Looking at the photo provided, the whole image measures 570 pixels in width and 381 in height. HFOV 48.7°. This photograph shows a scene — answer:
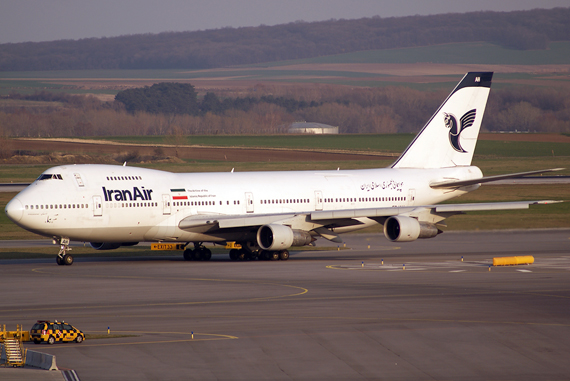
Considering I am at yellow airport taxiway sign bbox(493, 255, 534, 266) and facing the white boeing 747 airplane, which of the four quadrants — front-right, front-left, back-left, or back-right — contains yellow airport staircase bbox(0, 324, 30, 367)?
front-left

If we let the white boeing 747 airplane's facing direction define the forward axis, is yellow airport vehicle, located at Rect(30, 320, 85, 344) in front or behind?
in front

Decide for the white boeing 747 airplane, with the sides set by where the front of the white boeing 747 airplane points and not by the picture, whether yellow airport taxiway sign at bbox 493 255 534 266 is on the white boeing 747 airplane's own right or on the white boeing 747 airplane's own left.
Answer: on the white boeing 747 airplane's own left

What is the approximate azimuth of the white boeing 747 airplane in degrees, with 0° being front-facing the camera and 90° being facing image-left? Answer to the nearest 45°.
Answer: approximately 45°

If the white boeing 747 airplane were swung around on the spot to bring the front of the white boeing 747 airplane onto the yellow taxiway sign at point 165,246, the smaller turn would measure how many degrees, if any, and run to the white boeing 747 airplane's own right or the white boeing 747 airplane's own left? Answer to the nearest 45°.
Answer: approximately 90° to the white boeing 747 airplane's own right

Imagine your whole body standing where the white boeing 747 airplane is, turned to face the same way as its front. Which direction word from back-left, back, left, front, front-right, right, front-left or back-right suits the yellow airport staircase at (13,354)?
front-left

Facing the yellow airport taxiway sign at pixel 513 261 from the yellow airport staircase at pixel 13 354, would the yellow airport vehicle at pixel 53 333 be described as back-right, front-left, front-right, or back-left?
front-left

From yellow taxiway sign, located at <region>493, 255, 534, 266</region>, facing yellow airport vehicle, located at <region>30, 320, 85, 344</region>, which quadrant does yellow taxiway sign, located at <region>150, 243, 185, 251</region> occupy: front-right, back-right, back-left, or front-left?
front-right

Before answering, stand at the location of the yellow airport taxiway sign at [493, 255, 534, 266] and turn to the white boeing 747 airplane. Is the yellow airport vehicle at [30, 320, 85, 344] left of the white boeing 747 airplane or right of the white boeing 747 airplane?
left

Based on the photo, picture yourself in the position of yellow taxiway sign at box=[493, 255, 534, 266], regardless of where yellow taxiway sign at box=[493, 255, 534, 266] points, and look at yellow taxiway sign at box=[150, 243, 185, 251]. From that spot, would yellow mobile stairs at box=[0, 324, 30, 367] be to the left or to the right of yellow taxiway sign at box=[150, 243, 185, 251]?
left
